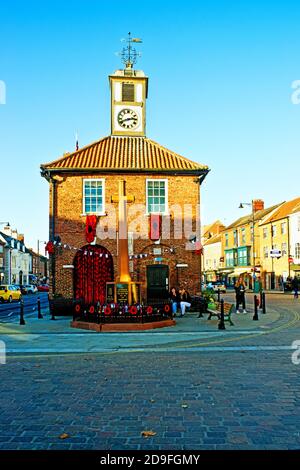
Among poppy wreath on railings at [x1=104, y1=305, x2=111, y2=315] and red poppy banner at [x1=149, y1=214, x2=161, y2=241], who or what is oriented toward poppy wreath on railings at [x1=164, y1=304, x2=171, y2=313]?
the red poppy banner

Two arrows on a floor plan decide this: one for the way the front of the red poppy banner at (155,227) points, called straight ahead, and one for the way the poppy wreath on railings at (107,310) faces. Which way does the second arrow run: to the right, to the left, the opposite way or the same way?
the same way

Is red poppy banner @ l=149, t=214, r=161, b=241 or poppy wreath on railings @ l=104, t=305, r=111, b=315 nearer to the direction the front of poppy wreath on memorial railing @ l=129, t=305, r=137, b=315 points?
the poppy wreath on railings

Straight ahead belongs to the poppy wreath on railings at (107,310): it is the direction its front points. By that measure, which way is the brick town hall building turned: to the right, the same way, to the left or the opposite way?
the same way

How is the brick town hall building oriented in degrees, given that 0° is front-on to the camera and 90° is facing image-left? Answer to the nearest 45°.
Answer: approximately 0°

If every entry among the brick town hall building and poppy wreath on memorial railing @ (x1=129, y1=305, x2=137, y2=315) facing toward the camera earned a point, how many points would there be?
2

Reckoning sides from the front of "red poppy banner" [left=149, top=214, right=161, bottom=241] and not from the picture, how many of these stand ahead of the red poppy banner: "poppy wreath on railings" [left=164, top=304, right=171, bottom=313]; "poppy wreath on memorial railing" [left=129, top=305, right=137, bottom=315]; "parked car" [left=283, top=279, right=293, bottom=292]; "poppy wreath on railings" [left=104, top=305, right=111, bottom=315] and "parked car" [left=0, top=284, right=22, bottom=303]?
3

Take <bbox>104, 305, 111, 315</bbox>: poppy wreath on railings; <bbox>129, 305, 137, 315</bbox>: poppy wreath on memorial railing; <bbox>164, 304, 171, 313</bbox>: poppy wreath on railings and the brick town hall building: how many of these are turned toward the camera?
4

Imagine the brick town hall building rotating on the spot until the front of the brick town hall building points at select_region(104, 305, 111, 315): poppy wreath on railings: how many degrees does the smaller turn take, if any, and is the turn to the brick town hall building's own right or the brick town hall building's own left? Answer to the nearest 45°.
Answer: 0° — it already faces it

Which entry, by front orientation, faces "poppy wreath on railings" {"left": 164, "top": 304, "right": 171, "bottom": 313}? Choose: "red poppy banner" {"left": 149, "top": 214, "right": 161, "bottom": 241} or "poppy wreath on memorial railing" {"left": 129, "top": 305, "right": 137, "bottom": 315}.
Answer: the red poppy banner

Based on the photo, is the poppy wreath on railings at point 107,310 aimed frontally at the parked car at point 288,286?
no

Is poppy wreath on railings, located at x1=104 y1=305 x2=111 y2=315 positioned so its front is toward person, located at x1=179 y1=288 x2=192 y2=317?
no

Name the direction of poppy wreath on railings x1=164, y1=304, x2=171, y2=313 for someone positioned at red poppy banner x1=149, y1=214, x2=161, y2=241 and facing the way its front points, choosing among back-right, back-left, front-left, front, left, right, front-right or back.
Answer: front

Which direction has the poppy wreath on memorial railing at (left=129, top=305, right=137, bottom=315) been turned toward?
toward the camera

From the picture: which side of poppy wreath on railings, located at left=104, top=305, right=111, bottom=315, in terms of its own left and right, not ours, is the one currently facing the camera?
front
